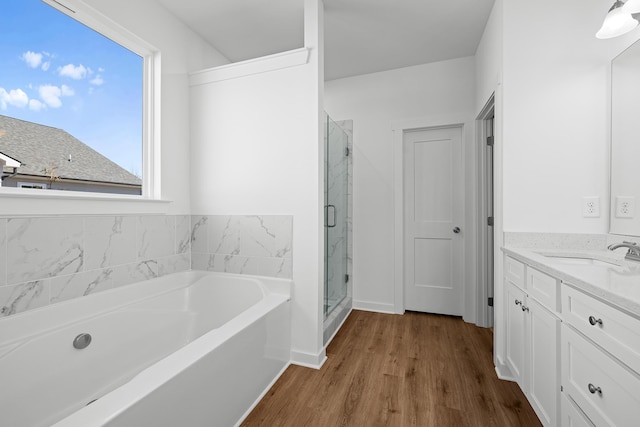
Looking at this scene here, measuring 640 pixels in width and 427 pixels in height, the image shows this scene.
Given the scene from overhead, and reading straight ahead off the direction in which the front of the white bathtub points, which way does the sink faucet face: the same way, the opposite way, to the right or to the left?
the opposite way

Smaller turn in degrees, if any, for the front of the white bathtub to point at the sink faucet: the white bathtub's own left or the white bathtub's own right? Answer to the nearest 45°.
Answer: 0° — it already faces it

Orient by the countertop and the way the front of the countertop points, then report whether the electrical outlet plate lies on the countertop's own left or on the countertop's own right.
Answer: on the countertop's own right

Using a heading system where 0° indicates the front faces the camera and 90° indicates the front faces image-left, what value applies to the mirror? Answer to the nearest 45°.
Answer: approximately 45°

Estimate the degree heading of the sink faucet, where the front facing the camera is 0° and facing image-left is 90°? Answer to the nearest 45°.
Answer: approximately 45°

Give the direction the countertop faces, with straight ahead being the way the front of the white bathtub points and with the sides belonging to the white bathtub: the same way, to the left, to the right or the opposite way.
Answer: the opposite way

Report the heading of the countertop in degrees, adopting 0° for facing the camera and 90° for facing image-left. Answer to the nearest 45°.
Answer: approximately 45°

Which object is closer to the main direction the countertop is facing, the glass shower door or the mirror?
the glass shower door

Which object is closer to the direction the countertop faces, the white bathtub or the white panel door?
the white bathtub

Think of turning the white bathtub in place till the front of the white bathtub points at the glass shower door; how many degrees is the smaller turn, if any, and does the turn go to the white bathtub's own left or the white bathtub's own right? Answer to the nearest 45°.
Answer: approximately 45° to the white bathtub's own left

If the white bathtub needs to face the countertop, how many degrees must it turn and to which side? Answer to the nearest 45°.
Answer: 0° — it already faces it

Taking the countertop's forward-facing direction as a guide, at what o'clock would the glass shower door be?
The glass shower door is roughly at 2 o'clock from the countertop.
